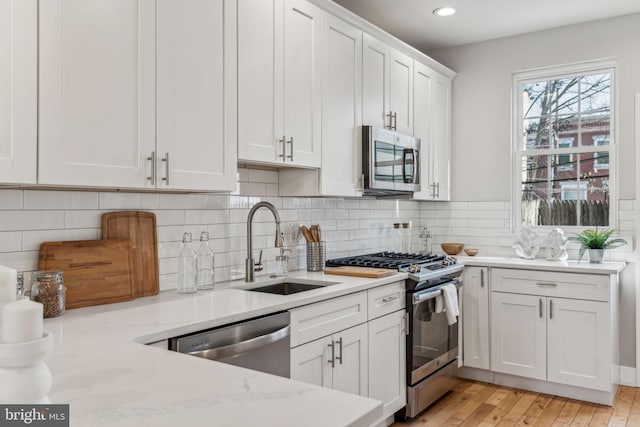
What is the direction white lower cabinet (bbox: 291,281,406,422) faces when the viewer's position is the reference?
facing the viewer and to the right of the viewer

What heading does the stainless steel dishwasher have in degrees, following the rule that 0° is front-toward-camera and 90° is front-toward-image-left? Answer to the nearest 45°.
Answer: approximately 315°

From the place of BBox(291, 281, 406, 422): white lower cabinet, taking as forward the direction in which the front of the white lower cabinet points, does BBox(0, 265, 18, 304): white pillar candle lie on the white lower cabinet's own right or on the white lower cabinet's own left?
on the white lower cabinet's own right

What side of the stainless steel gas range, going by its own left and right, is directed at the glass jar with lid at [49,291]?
right

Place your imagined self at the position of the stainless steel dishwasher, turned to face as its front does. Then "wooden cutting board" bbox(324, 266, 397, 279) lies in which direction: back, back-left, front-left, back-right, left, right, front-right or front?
left

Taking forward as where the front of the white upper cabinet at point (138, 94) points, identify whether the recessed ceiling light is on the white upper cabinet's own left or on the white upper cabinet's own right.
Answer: on the white upper cabinet's own left

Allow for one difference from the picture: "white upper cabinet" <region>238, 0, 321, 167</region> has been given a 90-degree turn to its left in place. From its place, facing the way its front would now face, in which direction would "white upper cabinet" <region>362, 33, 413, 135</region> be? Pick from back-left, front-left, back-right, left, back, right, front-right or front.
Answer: front

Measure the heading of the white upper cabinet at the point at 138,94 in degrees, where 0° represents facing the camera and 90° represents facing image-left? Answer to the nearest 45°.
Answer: approximately 315°

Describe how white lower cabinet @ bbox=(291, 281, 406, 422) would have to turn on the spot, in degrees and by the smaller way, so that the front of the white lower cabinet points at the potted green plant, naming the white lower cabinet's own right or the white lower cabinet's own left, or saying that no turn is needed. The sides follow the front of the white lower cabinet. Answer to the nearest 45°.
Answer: approximately 90° to the white lower cabinet's own left

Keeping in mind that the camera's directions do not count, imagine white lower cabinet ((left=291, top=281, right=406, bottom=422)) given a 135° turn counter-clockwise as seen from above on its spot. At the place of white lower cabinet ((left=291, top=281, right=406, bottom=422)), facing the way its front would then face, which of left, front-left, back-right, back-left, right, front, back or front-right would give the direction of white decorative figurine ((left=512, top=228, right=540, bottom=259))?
front-right

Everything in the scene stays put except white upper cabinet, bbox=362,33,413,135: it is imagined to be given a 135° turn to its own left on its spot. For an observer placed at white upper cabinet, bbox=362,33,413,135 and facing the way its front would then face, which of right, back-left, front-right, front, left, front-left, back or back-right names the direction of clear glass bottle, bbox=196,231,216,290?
back-left

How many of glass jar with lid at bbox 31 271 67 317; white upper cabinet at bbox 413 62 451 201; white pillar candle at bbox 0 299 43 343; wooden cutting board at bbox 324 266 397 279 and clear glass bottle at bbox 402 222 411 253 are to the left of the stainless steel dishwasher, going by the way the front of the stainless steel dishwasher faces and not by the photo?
3

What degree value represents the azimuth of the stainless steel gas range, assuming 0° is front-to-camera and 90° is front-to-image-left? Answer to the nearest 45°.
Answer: approximately 315°

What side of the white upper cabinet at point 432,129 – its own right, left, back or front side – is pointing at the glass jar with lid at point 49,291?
right

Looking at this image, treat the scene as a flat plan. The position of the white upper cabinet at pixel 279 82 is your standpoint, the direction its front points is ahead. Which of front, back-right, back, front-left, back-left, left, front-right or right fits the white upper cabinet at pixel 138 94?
right

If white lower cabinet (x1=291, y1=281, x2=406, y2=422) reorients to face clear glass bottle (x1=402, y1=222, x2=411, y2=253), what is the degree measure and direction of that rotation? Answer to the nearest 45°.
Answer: approximately 135° to its left
